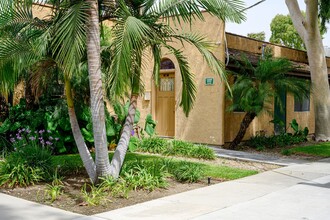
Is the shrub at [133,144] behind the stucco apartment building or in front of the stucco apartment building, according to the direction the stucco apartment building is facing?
in front

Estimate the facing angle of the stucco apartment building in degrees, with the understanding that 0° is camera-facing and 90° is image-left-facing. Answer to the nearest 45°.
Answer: approximately 45°

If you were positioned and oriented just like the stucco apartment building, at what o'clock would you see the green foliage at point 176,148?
The green foliage is roughly at 11 o'clock from the stucco apartment building.

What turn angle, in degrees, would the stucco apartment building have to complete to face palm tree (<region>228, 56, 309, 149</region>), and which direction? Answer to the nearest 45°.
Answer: approximately 90° to its left

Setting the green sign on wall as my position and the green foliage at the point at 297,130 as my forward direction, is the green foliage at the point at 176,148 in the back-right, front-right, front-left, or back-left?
back-right

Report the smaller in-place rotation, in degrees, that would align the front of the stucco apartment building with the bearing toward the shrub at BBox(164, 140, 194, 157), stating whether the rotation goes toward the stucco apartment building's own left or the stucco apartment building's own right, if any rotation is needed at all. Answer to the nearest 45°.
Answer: approximately 45° to the stucco apartment building's own left

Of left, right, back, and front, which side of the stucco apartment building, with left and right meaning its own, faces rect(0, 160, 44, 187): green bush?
front

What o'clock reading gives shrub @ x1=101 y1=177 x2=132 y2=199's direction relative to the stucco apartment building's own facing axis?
The shrub is roughly at 11 o'clock from the stucco apartment building.

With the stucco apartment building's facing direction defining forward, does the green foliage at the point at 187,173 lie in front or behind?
in front

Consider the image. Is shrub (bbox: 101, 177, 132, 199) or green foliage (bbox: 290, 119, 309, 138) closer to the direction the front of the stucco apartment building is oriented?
the shrub

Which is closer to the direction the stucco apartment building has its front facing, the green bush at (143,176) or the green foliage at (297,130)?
the green bush

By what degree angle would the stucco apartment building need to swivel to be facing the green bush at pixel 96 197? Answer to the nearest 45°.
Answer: approximately 45° to its left

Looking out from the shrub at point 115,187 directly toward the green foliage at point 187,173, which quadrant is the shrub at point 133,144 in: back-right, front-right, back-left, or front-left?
front-left
